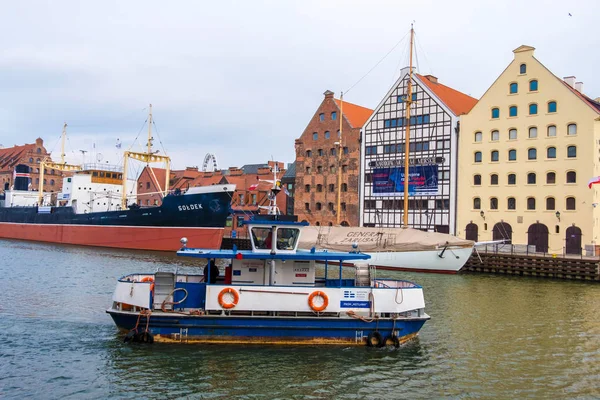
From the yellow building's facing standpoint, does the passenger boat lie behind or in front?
in front

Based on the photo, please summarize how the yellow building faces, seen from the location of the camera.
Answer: facing the viewer
